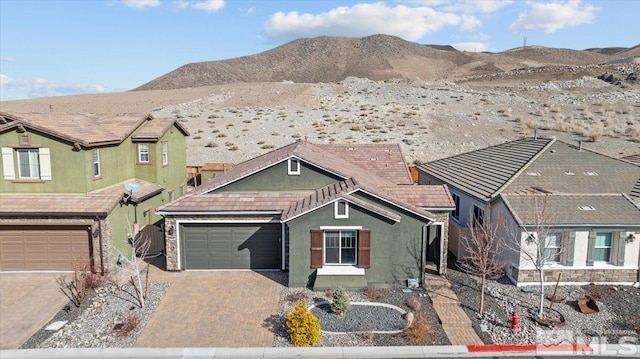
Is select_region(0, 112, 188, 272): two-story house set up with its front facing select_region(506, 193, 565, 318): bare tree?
no

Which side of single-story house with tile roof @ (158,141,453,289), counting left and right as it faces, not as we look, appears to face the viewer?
front

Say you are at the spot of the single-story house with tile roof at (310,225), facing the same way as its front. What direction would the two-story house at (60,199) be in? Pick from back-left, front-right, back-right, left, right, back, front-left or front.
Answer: right

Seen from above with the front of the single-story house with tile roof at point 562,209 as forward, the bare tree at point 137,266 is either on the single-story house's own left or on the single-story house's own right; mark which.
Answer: on the single-story house's own right

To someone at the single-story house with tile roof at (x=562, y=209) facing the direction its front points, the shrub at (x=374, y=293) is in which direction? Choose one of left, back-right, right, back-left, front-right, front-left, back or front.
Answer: front-right

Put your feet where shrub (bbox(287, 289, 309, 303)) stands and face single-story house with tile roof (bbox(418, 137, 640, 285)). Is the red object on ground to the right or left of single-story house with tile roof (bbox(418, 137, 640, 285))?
right

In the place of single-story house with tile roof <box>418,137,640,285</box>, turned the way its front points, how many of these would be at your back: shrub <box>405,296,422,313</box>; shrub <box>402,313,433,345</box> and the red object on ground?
0

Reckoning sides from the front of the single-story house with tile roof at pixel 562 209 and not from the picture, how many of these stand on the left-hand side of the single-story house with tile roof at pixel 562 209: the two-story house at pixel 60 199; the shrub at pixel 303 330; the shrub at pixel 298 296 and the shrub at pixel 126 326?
0

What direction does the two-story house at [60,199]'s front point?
toward the camera

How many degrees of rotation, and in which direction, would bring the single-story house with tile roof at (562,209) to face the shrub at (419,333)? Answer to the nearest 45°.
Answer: approximately 45° to its right

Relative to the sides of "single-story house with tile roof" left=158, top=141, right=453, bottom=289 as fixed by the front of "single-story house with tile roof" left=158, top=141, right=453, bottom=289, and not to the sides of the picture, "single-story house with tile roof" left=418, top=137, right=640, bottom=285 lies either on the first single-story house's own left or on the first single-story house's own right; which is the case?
on the first single-story house's own left

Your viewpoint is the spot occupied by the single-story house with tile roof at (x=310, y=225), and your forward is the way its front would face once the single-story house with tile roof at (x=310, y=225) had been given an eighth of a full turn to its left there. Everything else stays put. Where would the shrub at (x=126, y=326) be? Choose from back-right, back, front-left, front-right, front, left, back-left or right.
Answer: right

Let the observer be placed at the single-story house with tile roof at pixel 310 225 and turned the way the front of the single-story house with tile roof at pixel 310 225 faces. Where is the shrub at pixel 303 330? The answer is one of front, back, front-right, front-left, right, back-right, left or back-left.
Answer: front

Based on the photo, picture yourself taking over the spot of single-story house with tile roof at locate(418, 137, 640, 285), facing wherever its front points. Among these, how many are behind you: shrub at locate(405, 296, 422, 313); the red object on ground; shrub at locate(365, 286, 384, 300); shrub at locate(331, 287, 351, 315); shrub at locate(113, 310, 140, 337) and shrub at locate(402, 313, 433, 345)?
0

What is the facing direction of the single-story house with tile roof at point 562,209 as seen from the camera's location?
facing the viewer

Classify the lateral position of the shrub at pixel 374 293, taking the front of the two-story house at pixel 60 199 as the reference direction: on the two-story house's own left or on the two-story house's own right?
on the two-story house's own left

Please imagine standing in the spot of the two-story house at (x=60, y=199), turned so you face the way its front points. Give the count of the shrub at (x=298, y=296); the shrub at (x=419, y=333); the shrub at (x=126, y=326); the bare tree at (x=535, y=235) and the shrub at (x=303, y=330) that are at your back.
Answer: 0
